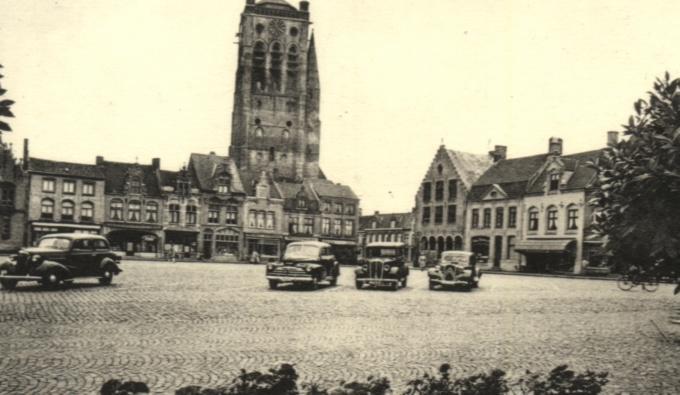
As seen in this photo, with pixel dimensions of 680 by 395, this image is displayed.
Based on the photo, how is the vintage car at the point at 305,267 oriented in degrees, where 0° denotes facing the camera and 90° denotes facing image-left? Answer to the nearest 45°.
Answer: approximately 45°

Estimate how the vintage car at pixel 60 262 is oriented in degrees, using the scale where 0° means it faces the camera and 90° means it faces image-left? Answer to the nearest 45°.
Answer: approximately 45°

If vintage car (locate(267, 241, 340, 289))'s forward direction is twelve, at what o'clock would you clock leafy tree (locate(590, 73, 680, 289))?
The leafy tree is roughly at 10 o'clock from the vintage car.

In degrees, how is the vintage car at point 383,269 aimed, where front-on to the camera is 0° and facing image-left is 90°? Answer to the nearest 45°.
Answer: approximately 45°
